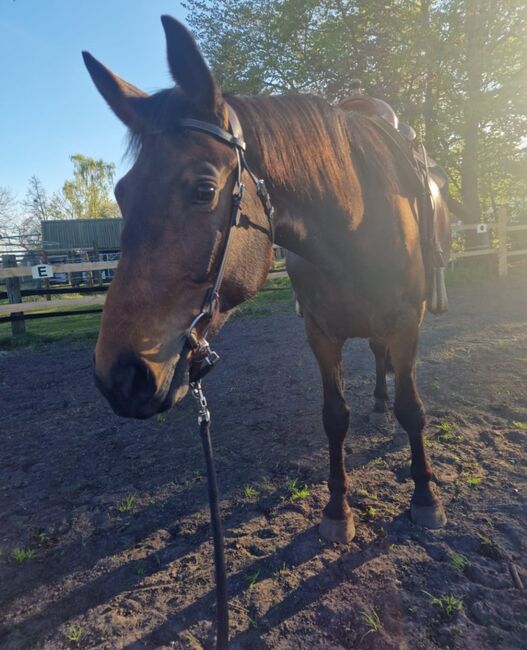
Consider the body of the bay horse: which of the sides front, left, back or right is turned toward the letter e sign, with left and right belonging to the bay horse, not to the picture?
right

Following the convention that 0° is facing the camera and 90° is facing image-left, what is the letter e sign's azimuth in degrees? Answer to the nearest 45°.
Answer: approximately 0°

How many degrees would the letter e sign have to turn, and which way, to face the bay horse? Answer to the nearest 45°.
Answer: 0° — it already faces it

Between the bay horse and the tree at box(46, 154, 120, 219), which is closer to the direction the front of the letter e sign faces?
the bay horse

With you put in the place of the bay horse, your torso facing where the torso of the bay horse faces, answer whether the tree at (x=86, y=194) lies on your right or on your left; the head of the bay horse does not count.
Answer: on your right

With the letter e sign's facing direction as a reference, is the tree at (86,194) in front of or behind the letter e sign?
behind

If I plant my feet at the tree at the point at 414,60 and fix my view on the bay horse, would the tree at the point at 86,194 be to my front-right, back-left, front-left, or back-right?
back-right

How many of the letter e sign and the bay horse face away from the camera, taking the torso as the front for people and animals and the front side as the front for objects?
0

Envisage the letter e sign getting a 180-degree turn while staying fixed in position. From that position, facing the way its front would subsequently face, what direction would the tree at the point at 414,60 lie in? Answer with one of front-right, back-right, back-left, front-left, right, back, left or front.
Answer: right

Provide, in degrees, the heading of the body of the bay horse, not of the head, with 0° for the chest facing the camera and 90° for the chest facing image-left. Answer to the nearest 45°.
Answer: approximately 45°
